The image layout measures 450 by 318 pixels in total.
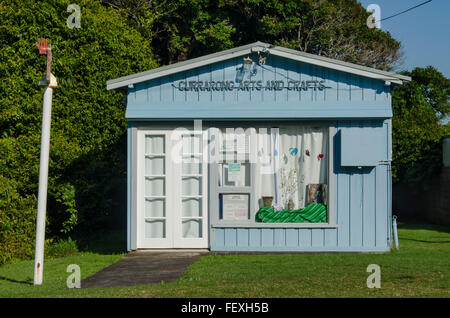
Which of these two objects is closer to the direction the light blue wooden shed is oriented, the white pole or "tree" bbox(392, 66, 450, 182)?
the white pole

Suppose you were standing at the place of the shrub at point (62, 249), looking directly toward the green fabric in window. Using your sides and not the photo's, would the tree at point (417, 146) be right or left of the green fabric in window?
left

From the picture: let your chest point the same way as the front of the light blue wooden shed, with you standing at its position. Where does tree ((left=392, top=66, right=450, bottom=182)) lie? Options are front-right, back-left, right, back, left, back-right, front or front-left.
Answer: back-left

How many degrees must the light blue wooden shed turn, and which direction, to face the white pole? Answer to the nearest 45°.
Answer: approximately 45° to its right

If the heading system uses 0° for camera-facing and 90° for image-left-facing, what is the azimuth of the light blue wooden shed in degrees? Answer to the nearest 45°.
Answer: approximately 0°

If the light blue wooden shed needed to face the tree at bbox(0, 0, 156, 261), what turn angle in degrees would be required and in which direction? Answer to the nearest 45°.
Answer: approximately 135° to its right

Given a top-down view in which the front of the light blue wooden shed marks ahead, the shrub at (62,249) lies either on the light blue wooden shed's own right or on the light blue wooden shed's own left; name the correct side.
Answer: on the light blue wooden shed's own right
